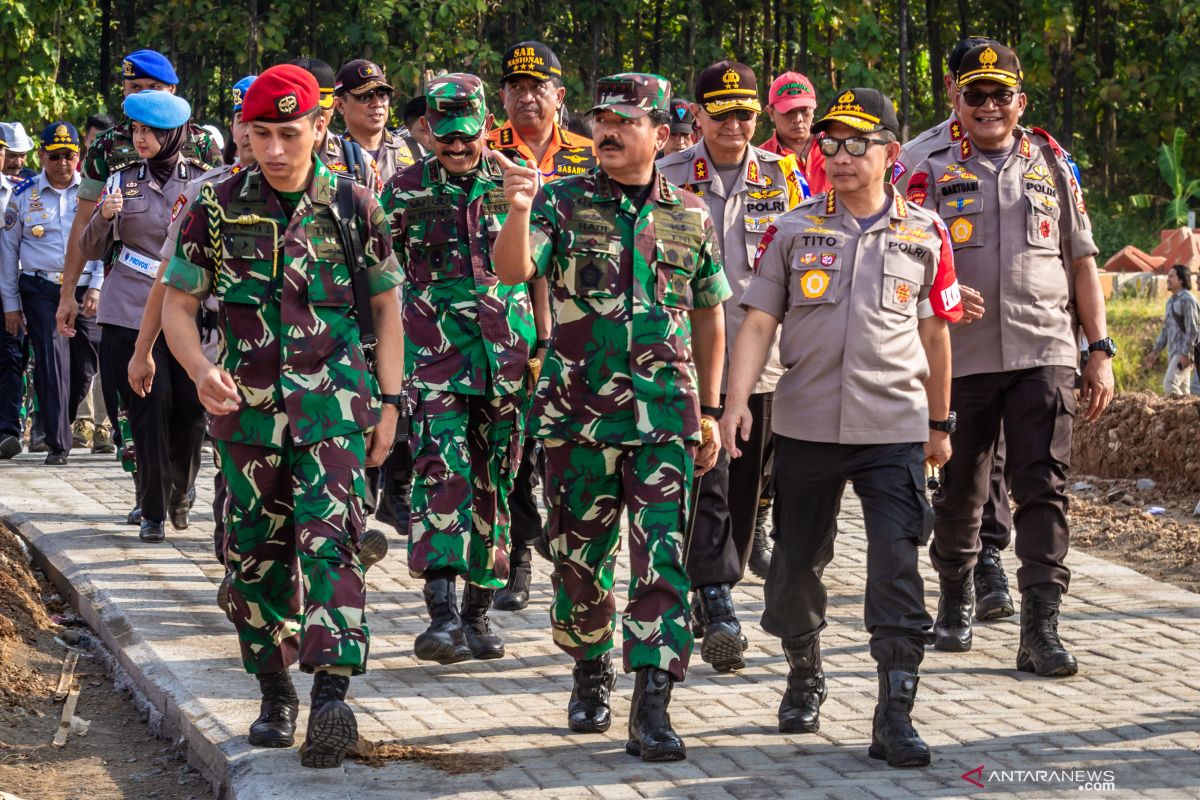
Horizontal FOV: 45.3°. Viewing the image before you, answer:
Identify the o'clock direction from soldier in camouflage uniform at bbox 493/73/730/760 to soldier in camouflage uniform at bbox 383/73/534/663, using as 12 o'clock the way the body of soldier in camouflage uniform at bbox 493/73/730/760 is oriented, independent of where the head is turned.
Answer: soldier in camouflage uniform at bbox 383/73/534/663 is roughly at 5 o'clock from soldier in camouflage uniform at bbox 493/73/730/760.

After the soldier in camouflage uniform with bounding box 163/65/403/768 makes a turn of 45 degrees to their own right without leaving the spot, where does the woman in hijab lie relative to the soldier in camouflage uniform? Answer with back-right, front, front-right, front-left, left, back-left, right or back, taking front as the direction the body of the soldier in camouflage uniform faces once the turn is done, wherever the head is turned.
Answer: back-right

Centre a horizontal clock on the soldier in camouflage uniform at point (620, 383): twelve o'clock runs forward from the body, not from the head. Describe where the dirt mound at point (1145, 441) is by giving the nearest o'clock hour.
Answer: The dirt mound is roughly at 7 o'clock from the soldier in camouflage uniform.

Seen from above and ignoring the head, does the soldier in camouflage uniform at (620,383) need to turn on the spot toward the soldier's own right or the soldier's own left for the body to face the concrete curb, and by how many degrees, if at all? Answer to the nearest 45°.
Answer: approximately 135° to the soldier's own right

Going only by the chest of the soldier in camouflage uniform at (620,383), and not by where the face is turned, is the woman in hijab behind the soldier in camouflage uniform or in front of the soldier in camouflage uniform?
behind

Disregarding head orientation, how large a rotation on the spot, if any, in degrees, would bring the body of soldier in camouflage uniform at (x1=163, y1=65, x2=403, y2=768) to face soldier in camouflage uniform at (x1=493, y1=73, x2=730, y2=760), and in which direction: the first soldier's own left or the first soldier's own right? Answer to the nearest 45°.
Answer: approximately 90° to the first soldier's own left

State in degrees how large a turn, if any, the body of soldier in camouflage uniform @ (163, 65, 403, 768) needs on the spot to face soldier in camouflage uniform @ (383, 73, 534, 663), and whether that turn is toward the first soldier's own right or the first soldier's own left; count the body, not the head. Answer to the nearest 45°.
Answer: approximately 135° to the first soldier's own left

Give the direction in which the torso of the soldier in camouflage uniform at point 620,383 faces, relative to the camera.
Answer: toward the camera

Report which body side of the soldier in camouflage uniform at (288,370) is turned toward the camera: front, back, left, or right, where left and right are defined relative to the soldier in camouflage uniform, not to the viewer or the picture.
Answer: front
